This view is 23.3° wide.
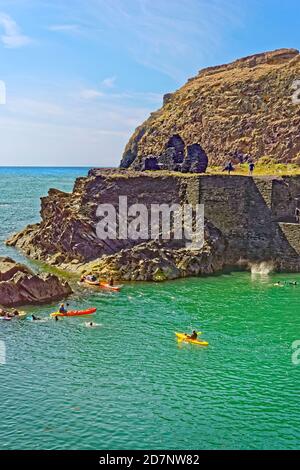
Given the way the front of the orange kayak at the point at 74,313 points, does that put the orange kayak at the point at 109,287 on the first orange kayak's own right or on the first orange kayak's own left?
on the first orange kayak's own left

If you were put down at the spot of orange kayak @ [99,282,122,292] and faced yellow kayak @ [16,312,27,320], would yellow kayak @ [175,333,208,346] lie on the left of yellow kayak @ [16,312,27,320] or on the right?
left

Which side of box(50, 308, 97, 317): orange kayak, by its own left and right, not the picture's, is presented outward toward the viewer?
right

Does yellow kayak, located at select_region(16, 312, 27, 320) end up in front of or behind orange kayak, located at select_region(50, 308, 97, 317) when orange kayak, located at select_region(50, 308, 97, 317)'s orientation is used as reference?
behind
